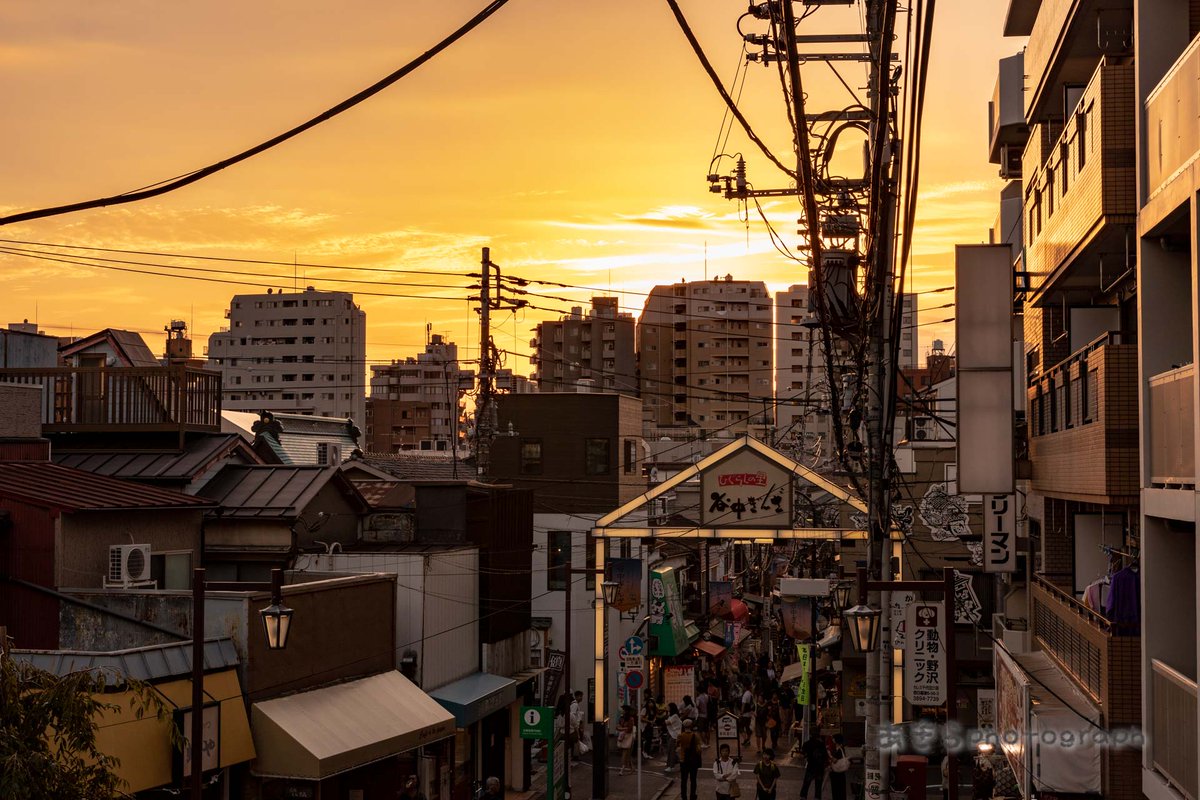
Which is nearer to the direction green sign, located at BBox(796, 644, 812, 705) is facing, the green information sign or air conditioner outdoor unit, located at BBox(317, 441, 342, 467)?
the green information sign

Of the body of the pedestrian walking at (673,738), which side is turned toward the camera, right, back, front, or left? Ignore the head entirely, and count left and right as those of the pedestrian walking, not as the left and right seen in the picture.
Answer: back

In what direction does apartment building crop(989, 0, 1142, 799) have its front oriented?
to the viewer's left

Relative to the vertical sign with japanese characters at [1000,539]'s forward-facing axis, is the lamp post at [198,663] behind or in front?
in front

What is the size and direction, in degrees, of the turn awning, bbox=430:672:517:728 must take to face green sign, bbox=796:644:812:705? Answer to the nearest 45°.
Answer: approximately 90° to its left

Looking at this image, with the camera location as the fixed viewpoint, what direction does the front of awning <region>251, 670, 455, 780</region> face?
facing the viewer and to the right of the viewer

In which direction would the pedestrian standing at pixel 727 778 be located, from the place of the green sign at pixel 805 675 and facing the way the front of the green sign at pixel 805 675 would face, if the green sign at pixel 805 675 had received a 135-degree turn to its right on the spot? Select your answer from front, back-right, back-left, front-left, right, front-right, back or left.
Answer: back-left

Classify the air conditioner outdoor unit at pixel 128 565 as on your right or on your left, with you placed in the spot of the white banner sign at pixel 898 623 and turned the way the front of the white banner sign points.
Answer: on your right

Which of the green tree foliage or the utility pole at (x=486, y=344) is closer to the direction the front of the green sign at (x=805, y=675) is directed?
the green tree foliage

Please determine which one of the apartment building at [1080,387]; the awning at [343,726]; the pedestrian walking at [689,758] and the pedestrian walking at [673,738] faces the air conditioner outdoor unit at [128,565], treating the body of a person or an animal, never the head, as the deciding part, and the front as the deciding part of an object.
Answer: the apartment building

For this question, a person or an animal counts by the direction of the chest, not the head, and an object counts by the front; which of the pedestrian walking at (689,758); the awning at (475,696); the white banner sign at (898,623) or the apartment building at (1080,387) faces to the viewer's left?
the apartment building

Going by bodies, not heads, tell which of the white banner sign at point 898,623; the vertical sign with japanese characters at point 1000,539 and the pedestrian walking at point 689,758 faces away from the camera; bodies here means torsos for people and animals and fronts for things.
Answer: the pedestrian walking

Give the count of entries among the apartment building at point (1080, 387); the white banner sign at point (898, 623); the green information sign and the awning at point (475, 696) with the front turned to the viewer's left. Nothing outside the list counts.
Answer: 1

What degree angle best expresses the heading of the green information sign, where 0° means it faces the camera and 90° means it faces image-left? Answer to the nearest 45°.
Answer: approximately 0°

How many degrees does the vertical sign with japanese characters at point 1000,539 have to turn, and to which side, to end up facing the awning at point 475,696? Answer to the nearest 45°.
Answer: approximately 90° to its right
